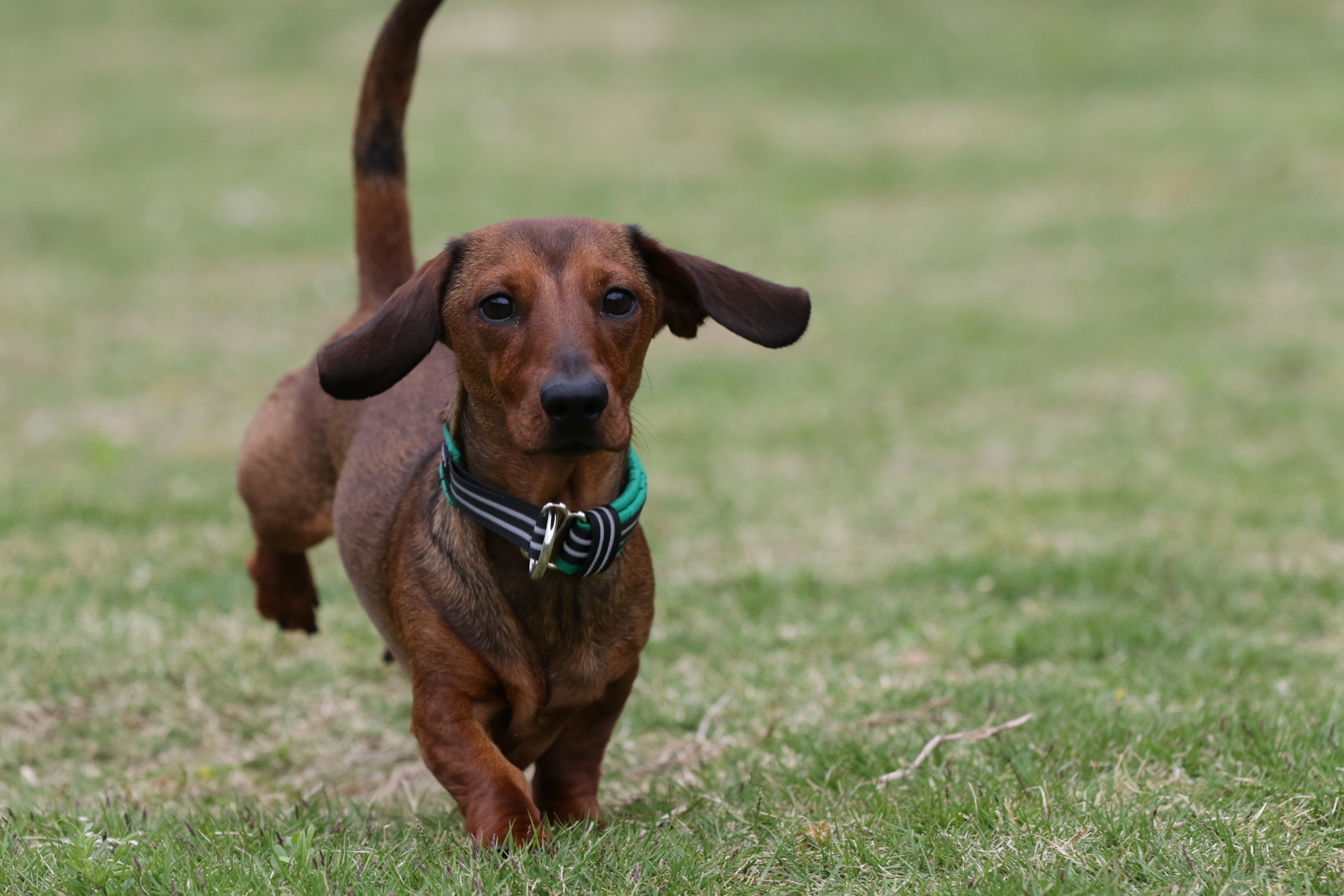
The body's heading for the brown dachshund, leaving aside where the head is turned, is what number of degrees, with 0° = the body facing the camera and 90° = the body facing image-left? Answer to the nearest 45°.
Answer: approximately 315°

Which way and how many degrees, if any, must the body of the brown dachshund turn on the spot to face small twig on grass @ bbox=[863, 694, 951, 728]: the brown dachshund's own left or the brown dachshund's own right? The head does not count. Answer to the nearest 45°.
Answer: approximately 90° to the brown dachshund's own left

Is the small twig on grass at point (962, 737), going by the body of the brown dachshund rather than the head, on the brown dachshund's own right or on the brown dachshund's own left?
on the brown dachshund's own left
